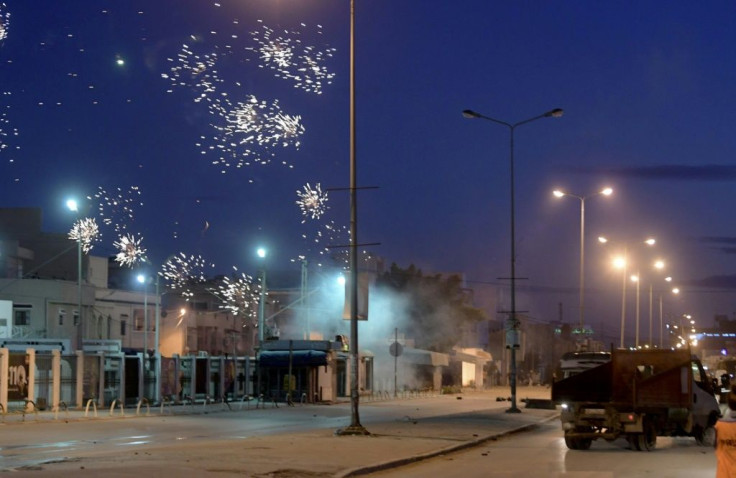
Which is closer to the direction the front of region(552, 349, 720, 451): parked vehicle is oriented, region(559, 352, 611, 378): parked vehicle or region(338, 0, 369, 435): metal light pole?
the parked vehicle

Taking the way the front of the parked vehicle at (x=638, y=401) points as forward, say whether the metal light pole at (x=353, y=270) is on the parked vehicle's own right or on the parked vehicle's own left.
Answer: on the parked vehicle's own left

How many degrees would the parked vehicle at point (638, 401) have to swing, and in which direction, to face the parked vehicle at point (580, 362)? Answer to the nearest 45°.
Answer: approximately 45° to its left

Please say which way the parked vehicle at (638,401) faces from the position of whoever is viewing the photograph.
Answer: facing away from the viewer and to the right of the viewer
